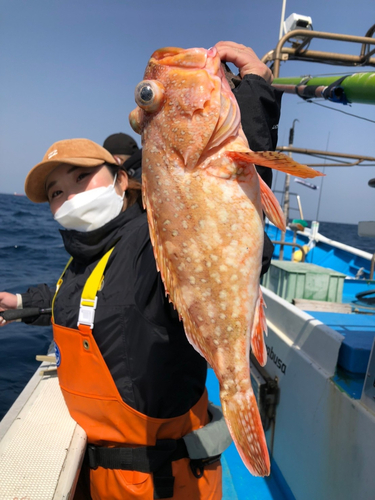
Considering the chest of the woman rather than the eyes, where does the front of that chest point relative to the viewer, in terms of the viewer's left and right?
facing the viewer and to the left of the viewer

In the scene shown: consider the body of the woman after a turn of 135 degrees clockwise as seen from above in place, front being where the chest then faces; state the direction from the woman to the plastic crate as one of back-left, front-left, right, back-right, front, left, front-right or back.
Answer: front-right
